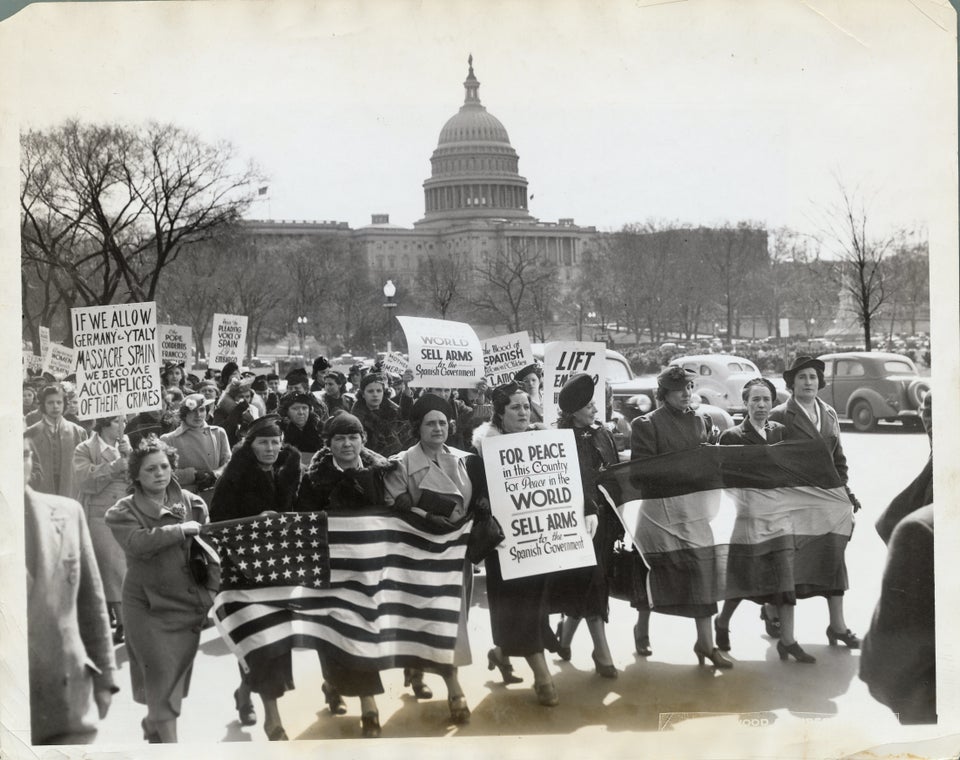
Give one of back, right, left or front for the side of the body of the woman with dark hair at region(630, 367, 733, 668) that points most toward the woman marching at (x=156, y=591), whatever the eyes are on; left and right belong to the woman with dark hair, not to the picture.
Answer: right

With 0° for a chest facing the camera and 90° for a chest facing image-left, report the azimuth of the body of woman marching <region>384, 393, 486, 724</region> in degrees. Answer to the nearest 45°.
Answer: approximately 315°

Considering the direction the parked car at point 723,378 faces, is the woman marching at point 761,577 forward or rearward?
rearward

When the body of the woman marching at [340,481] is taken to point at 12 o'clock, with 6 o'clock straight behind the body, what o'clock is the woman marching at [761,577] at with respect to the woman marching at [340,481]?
the woman marching at [761,577] is roughly at 9 o'clock from the woman marching at [340,481].

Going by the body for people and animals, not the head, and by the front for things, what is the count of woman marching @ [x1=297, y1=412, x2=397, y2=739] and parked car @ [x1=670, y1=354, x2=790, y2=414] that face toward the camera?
1

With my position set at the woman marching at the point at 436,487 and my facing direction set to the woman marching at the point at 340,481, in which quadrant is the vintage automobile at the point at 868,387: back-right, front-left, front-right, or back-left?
back-right

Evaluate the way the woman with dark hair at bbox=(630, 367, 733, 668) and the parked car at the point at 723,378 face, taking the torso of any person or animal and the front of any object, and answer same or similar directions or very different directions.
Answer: very different directions

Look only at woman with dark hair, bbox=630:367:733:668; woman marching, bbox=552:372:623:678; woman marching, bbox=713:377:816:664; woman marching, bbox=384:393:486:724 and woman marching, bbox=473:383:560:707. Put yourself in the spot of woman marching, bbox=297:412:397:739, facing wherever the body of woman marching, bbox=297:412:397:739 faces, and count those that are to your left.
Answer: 5

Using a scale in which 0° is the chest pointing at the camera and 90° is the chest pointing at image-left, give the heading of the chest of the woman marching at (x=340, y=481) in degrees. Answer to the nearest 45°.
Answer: approximately 0°

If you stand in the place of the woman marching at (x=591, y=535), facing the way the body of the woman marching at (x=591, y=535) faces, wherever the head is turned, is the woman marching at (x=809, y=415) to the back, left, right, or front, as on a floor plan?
left

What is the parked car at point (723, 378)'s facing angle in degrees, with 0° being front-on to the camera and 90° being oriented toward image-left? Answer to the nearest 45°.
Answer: approximately 135°
